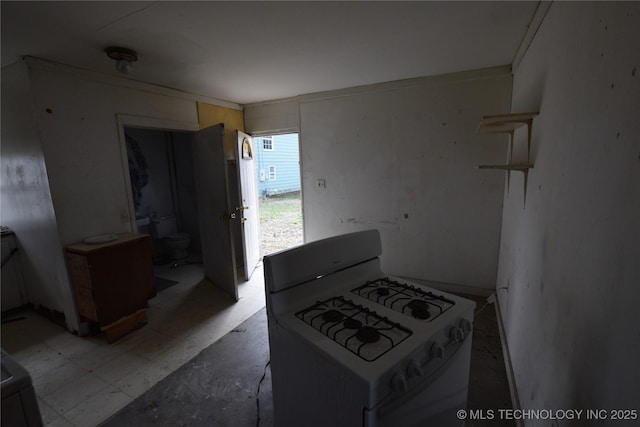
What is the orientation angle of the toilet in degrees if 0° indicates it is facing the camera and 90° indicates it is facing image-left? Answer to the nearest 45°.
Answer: approximately 315°

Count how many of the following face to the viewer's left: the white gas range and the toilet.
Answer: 0

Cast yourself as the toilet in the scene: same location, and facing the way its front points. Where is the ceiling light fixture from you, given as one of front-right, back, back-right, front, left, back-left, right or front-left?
front-right

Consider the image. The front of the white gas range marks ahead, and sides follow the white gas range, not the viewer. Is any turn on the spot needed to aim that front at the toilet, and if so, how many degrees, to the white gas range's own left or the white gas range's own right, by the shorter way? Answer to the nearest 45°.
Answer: approximately 180°

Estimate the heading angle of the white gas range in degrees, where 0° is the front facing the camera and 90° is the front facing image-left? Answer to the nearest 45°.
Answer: approximately 315°

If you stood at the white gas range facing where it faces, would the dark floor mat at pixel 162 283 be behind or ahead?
behind

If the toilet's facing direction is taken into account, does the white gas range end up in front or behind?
in front

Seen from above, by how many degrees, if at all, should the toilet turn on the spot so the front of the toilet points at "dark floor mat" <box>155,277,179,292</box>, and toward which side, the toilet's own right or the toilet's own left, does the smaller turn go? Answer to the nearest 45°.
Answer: approximately 45° to the toilet's own right

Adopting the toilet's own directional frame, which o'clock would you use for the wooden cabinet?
The wooden cabinet is roughly at 2 o'clock from the toilet.

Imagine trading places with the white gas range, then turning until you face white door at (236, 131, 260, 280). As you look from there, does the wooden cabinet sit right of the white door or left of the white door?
left
